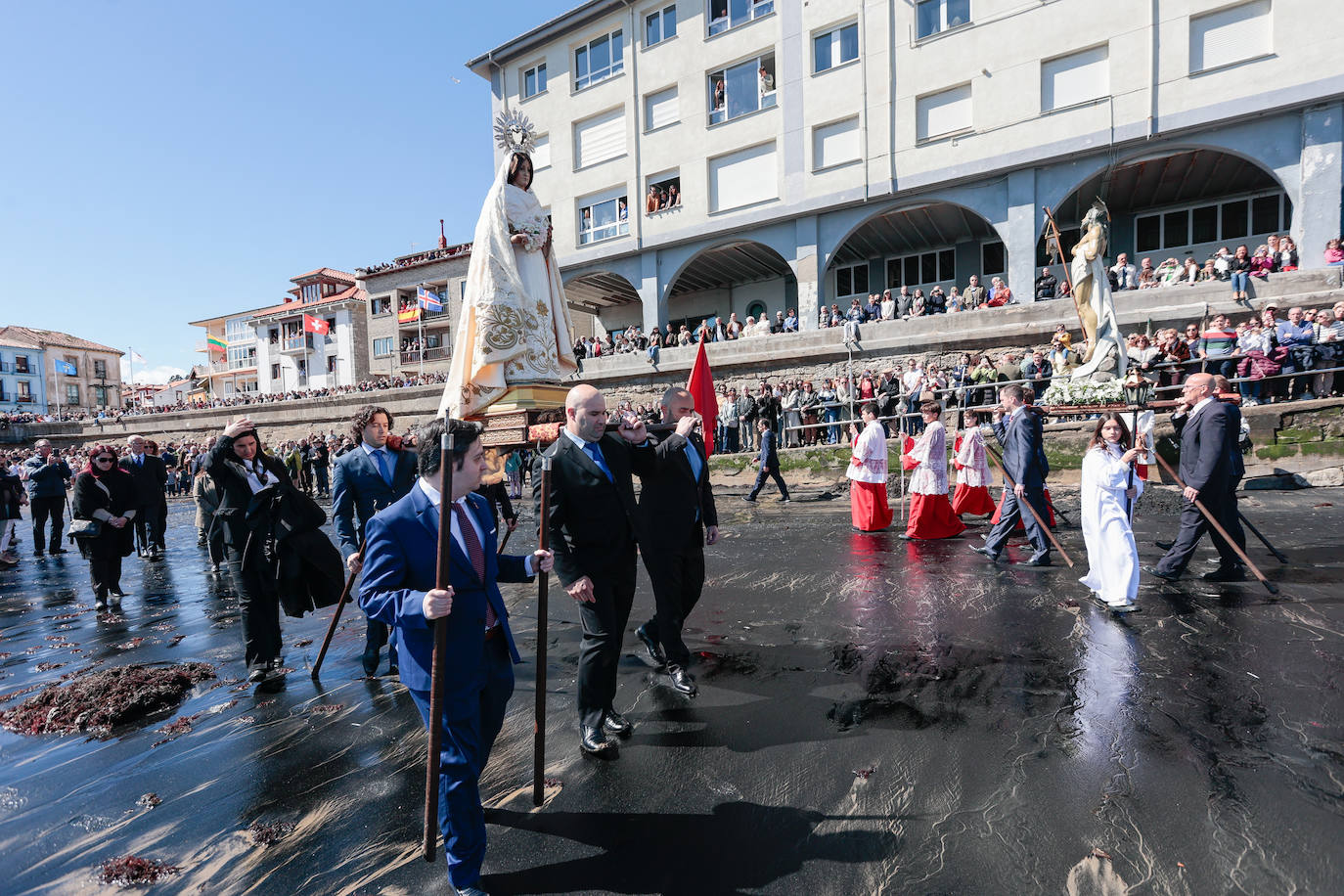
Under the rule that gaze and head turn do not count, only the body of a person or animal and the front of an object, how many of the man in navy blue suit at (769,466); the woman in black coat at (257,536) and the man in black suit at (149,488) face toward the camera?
2

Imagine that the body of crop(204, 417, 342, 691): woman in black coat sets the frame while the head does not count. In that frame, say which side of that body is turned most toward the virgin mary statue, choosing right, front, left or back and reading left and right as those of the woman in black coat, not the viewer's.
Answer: left

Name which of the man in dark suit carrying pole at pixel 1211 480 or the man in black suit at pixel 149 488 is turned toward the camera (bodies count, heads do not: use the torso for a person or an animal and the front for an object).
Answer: the man in black suit

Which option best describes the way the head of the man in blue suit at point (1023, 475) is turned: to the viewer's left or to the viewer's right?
to the viewer's left

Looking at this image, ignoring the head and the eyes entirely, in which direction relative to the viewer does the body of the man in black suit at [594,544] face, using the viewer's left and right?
facing the viewer and to the right of the viewer

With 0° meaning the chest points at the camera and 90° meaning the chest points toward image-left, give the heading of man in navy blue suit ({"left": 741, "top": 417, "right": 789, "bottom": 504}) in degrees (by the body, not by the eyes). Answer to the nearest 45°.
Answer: approximately 90°

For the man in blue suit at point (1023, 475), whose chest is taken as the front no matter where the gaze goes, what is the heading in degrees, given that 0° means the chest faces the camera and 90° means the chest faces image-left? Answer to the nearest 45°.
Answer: approximately 90°

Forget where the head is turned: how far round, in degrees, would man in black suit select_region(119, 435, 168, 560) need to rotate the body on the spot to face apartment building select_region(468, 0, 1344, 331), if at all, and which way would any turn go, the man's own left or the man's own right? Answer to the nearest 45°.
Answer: approximately 90° to the man's own left

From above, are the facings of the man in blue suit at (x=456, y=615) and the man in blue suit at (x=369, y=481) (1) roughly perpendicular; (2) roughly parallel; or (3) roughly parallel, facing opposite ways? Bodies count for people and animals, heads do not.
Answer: roughly parallel

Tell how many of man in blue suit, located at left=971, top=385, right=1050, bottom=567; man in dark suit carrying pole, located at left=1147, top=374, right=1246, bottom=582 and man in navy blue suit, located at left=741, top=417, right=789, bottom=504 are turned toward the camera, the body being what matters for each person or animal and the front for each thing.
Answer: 0

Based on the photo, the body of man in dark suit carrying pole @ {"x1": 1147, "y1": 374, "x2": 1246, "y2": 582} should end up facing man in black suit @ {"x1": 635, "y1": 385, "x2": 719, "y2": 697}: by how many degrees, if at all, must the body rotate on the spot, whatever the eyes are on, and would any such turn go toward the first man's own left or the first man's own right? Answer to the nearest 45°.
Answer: approximately 45° to the first man's own left

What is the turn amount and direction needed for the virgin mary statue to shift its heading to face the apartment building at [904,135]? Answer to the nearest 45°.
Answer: approximately 90° to its left
